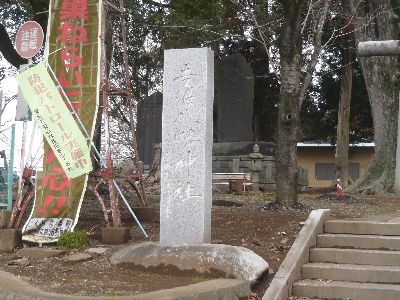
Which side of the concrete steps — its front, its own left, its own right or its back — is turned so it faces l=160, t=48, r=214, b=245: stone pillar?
right

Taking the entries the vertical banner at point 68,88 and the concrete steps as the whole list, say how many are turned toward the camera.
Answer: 2

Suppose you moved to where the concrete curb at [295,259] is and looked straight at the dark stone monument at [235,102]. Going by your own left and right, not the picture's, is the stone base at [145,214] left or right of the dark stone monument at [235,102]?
left

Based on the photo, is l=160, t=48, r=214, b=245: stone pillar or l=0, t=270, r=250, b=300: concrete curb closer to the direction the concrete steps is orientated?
the concrete curb

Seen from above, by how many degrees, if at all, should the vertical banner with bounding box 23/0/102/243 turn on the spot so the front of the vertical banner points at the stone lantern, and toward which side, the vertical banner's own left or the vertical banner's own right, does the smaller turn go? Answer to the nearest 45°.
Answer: approximately 135° to the vertical banner's own left

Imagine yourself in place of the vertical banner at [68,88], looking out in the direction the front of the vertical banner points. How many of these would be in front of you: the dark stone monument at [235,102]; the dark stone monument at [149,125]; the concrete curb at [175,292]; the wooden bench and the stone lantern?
1

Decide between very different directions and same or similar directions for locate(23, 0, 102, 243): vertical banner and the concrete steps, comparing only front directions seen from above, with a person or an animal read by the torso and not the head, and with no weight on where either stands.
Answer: same or similar directions

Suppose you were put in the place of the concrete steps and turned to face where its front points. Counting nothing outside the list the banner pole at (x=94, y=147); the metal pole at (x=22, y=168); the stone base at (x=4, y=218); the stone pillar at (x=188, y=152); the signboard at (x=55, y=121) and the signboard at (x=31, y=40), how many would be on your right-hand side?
6

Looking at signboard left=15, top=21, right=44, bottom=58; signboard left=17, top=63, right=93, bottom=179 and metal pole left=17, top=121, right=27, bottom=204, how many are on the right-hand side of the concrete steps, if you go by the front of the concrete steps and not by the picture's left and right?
3

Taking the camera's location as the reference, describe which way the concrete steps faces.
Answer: facing the viewer

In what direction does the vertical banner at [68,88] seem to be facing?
toward the camera

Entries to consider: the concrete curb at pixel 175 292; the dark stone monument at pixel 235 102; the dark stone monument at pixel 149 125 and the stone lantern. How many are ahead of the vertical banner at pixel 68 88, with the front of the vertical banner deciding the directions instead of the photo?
1
